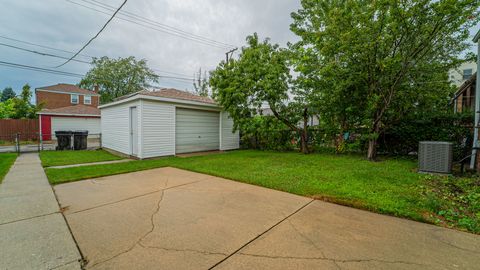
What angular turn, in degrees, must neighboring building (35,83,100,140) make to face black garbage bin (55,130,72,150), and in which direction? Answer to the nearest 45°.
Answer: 0° — it already faces it

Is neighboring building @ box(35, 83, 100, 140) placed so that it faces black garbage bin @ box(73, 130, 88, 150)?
yes

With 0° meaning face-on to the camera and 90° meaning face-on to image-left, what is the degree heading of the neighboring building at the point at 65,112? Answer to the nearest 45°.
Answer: approximately 0°

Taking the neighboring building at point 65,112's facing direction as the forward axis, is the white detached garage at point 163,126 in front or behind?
in front

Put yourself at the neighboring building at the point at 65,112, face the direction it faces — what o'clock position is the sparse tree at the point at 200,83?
The sparse tree is roughly at 9 o'clock from the neighboring building.

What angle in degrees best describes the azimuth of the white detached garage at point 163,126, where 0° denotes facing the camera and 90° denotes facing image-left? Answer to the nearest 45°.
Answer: approximately 315°

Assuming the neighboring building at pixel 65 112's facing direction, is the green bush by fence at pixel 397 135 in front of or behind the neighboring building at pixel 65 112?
in front

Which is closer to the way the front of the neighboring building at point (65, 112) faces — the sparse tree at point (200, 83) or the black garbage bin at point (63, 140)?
the black garbage bin

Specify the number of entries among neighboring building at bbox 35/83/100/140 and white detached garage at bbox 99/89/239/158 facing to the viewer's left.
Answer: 0
